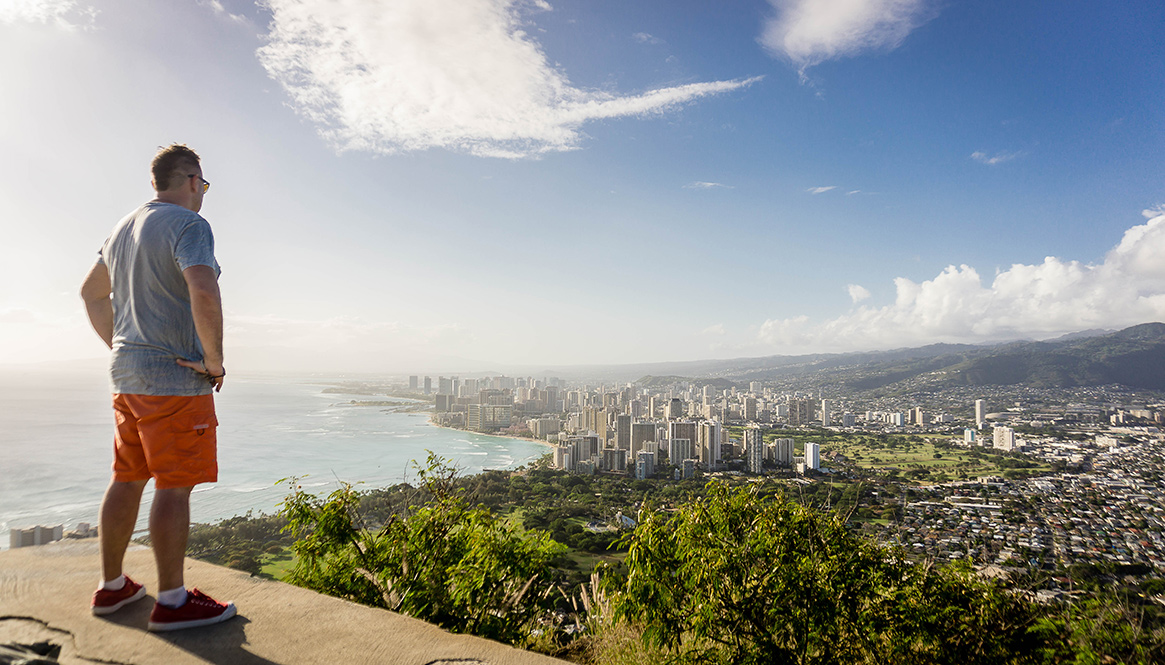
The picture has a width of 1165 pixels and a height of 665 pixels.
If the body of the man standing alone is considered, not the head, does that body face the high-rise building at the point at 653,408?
yes

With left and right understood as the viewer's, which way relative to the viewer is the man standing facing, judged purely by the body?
facing away from the viewer and to the right of the viewer

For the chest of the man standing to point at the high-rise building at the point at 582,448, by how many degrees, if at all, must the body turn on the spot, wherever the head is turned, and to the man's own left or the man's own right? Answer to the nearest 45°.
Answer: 0° — they already face it

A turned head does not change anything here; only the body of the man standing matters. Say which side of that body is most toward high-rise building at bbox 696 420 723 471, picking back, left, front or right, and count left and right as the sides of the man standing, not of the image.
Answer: front

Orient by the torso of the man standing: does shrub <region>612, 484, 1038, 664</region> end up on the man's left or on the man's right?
on the man's right

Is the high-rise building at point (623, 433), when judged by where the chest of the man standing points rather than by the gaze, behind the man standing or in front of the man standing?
in front

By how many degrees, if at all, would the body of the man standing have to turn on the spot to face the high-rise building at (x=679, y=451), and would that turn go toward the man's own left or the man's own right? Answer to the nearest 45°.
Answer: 0° — they already face it

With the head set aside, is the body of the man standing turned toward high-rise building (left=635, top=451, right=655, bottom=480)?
yes

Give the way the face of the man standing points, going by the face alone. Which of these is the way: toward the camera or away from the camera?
away from the camera

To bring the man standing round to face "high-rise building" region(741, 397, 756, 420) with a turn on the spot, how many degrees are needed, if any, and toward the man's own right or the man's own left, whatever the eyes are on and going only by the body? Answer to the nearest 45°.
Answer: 0° — they already face it

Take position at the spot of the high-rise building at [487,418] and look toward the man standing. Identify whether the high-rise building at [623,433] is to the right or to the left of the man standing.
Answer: left

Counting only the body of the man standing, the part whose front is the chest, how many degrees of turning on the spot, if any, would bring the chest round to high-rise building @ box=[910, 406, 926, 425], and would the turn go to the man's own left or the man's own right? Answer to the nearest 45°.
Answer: approximately 45° to the man's own right

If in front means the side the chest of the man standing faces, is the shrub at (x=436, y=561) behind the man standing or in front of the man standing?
in front

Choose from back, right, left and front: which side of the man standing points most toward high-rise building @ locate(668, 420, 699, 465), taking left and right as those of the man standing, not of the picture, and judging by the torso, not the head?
front
